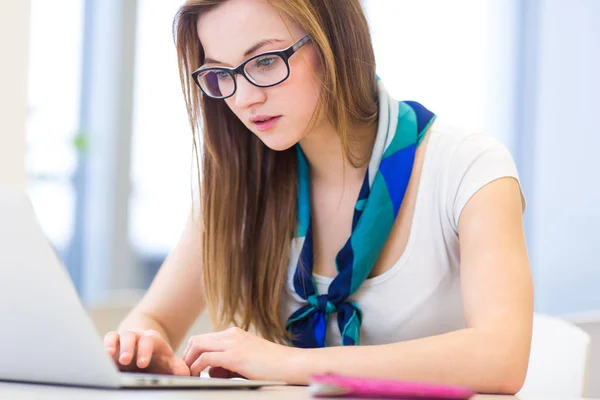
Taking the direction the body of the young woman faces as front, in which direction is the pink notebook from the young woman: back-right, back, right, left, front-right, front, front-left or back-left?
front-left

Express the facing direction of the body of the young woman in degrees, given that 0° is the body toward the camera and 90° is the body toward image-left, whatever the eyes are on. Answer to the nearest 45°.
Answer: approximately 45°

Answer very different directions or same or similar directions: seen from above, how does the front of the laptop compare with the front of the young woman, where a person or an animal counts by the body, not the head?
very different directions

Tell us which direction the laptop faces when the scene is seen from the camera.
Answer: facing away from the viewer and to the right of the viewer
